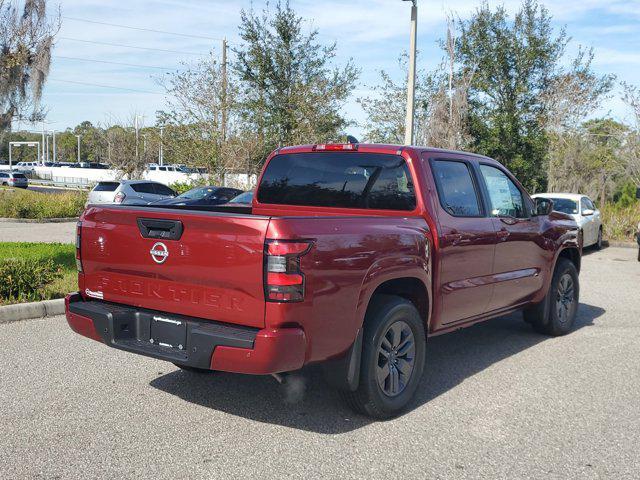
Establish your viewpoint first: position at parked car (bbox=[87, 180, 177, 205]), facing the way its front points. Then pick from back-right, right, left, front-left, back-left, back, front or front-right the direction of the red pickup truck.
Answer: back-right

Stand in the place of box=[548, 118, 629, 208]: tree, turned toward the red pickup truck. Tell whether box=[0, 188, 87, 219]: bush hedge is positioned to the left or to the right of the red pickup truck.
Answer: right

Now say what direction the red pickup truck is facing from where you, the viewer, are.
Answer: facing away from the viewer and to the right of the viewer

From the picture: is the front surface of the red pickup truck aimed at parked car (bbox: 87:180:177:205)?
no

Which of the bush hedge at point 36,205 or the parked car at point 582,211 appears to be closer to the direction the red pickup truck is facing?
the parked car

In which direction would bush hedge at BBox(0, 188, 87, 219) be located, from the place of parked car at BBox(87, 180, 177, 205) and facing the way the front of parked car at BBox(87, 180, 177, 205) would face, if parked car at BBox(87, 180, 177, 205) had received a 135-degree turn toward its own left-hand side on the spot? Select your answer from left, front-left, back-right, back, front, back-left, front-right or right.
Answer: front

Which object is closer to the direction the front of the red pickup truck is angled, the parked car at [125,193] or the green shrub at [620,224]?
the green shrub

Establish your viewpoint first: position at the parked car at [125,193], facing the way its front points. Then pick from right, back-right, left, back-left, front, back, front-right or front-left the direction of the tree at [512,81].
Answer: front-right

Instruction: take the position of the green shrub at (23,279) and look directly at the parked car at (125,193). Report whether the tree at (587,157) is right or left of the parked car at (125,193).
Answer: right

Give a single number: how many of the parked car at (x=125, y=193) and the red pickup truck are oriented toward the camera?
0

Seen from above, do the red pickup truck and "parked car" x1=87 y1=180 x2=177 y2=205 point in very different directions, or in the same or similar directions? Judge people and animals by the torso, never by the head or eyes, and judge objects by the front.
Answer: same or similar directions

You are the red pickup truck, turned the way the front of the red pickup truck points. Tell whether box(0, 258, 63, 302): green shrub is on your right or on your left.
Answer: on your left
